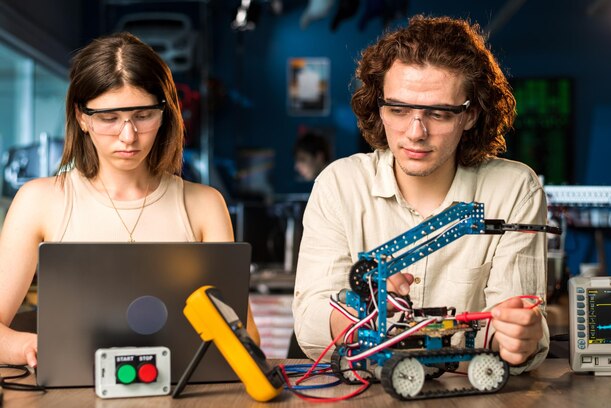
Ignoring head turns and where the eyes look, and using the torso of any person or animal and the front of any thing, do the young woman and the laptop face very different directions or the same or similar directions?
very different directions

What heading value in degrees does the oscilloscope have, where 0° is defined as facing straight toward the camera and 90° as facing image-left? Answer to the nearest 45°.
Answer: approximately 0°

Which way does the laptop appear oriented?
away from the camera

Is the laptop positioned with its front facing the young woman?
yes

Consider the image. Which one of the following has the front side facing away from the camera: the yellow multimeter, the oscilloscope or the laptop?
the laptop

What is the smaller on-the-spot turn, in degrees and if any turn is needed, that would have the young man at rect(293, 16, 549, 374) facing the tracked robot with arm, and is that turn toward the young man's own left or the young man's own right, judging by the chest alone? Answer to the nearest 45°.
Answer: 0° — they already face it

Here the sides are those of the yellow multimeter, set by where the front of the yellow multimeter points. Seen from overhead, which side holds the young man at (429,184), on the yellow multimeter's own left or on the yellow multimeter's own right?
on the yellow multimeter's own left

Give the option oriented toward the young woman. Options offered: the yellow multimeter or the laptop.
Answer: the laptop
